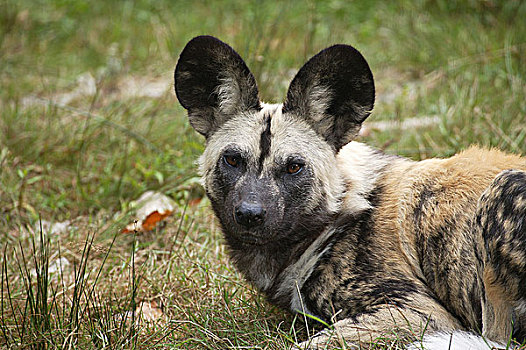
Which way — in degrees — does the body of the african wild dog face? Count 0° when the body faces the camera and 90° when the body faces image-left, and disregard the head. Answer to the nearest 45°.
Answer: approximately 45°
